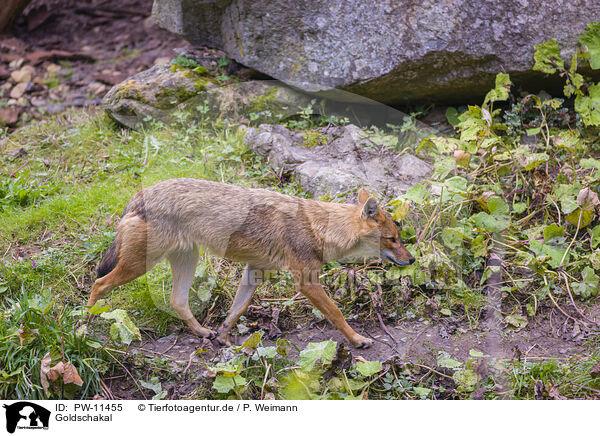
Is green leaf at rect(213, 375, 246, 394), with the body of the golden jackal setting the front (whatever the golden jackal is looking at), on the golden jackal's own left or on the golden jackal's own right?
on the golden jackal's own right

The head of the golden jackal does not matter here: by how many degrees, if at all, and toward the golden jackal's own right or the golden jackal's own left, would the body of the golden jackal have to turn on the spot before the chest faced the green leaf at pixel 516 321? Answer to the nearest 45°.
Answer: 0° — it already faces it

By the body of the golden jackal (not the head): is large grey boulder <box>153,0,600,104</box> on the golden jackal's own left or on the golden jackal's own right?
on the golden jackal's own left

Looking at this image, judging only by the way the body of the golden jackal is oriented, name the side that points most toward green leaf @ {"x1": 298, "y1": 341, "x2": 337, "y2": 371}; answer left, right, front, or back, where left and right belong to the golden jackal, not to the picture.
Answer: right

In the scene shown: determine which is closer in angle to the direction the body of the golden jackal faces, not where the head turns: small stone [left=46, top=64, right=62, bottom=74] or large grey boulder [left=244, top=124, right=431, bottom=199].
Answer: the large grey boulder

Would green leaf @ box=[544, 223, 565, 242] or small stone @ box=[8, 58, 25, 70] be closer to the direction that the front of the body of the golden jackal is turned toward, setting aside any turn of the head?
the green leaf

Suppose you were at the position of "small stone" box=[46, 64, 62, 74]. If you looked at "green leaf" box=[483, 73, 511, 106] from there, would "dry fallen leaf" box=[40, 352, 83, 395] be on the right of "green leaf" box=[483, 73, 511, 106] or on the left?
right

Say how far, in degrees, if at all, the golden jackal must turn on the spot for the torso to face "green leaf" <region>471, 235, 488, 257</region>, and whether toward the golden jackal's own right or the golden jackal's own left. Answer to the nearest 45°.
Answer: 0° — it already faces it

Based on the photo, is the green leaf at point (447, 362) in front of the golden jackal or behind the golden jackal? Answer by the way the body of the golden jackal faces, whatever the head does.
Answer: in front

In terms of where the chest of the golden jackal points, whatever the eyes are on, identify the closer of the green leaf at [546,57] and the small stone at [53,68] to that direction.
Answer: the green leaf

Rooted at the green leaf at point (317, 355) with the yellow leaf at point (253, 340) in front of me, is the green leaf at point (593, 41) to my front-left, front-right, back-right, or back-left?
back-right

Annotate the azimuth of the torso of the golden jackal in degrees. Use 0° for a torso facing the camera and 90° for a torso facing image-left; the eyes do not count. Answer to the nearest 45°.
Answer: approximately 270°

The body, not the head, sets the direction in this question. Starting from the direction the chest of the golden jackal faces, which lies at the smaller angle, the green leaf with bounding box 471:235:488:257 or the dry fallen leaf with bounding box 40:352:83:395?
the green leaf

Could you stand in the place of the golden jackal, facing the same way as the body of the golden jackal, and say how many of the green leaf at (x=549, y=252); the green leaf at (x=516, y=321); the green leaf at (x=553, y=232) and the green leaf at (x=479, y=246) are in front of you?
4
